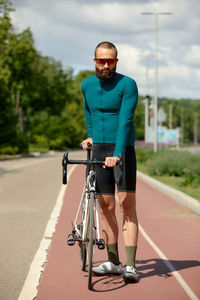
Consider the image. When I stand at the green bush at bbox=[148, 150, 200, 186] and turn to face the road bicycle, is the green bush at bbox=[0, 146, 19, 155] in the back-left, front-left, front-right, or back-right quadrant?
back-right

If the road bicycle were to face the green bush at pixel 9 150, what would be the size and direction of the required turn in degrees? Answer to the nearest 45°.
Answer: approximately 180°

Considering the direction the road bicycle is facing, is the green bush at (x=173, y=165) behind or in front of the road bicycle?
behind

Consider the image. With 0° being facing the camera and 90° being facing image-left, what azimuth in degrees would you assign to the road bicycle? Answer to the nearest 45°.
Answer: approximately 0°
